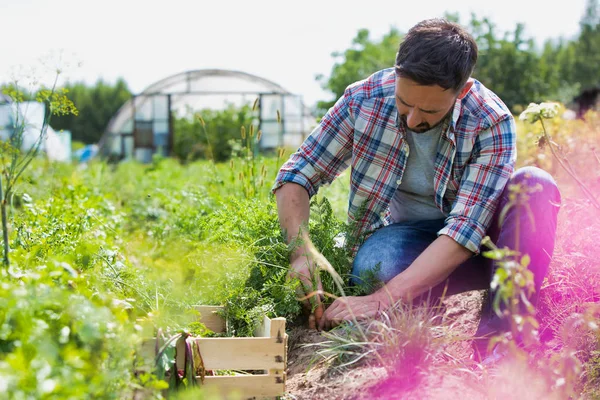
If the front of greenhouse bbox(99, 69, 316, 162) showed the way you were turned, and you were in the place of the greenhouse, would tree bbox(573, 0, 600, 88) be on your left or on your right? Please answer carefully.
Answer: on your left

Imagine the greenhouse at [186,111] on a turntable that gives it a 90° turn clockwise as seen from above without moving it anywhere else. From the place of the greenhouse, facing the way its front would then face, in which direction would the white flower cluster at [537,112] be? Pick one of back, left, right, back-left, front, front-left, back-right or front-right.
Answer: left

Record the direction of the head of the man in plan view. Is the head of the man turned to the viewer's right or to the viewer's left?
to the viewer's left

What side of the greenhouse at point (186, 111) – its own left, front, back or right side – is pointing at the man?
front

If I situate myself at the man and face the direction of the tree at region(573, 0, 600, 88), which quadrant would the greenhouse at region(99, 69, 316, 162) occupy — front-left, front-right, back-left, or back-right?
front-left

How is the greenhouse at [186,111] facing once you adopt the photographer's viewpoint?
facing the viewer

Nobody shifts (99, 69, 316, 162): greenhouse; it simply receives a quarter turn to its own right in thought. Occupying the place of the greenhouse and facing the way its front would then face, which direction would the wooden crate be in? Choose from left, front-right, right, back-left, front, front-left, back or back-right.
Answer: left
